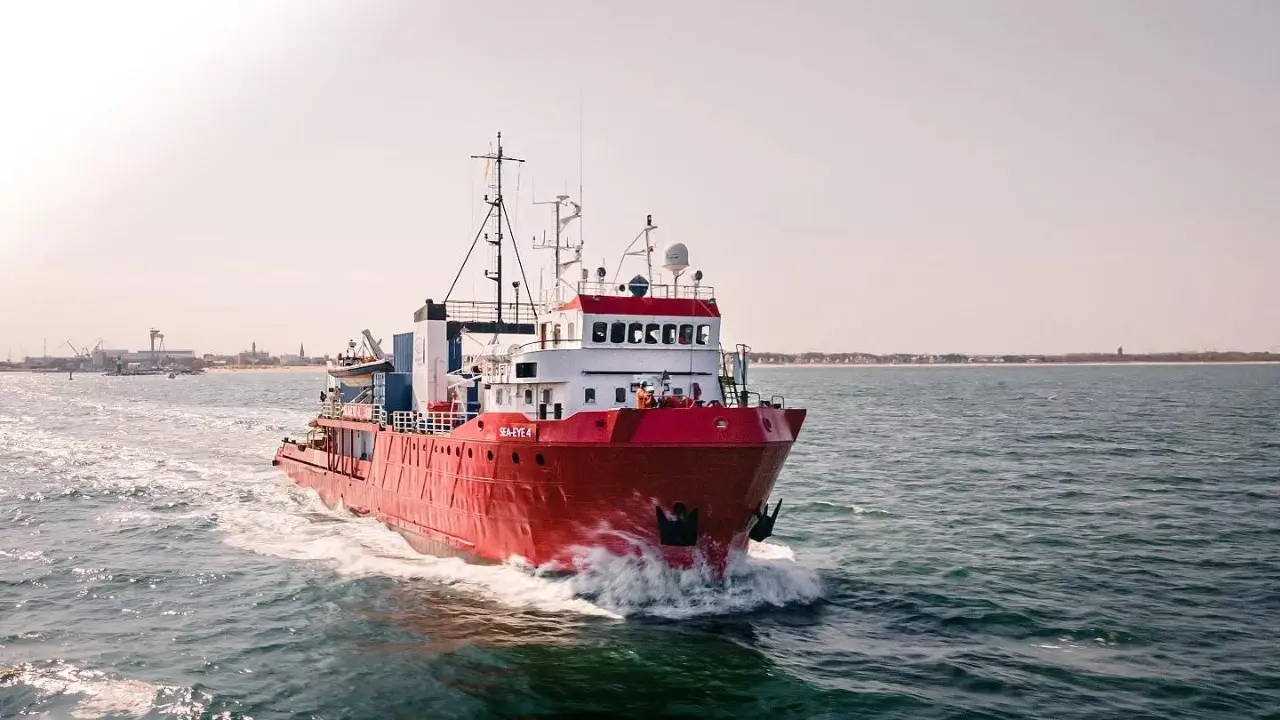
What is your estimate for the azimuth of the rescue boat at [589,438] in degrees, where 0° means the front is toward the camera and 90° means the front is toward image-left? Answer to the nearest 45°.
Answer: approximately 315°
